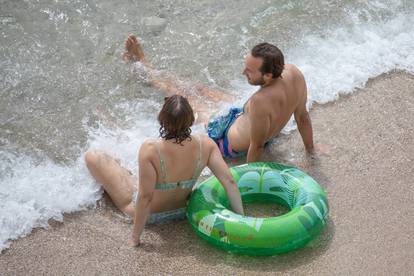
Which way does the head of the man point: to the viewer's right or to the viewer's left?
to the viewer's left

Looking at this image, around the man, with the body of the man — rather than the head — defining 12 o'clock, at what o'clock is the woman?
The woman is roughly at 9 o'clock from the man.

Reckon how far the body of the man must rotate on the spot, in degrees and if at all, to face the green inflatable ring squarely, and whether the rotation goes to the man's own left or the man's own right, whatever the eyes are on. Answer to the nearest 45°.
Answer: approximately 135° to the man's own left

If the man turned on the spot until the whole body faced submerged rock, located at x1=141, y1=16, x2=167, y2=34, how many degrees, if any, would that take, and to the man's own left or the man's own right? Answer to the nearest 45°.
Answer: approximately 45° to the man's own right

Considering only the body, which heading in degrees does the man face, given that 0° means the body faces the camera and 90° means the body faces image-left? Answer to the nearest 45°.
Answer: approximately 135°

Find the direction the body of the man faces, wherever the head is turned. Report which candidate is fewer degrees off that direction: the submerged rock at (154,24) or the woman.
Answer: the submerged rock

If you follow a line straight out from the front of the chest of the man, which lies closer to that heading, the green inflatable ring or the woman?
the woman

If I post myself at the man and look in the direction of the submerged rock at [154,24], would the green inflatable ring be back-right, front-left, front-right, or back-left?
back-left

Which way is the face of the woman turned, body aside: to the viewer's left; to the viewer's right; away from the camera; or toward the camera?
away from the camera
